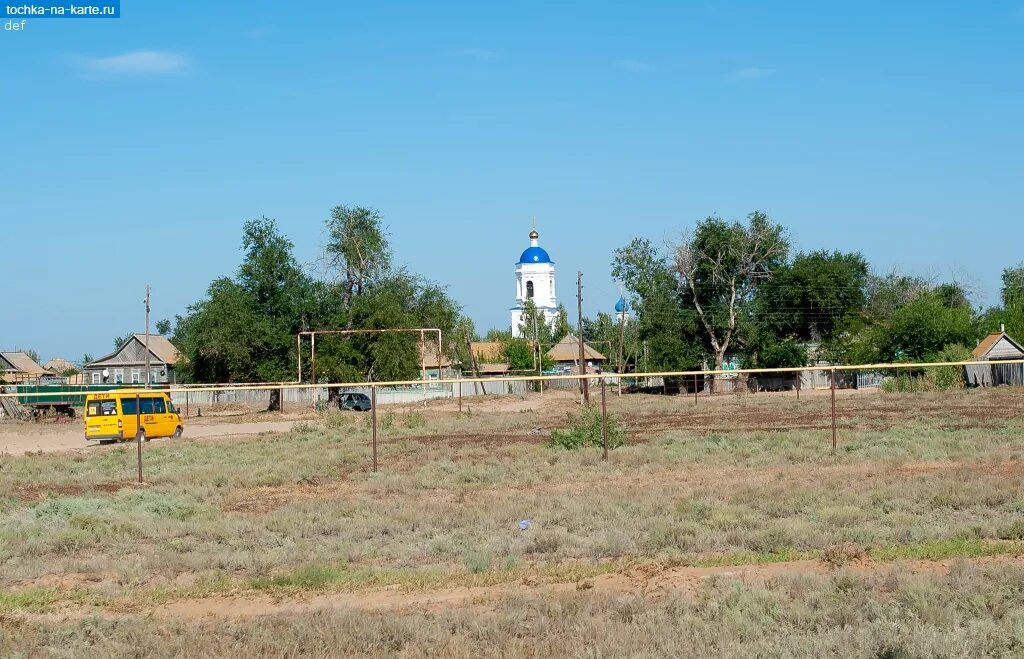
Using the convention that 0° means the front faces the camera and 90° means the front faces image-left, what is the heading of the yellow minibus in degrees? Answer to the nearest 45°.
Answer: approximately 225°

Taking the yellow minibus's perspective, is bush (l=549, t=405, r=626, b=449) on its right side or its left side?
on its right
